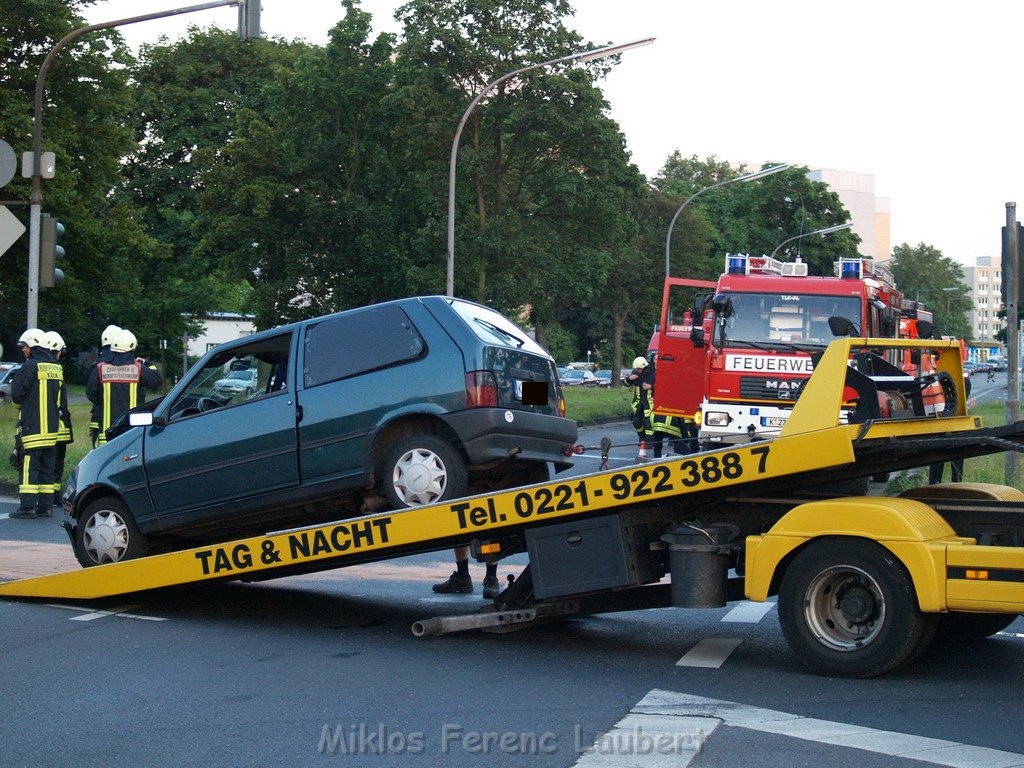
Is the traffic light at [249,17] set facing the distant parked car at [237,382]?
no

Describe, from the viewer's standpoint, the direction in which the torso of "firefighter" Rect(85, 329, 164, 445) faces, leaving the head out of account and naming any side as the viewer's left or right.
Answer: facing away from the viewer

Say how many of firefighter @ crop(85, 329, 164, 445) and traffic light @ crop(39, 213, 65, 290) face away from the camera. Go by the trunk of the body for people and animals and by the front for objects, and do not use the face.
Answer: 1

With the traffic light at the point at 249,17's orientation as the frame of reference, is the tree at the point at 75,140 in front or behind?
in front

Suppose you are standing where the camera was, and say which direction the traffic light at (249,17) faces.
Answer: facing away from the viewer

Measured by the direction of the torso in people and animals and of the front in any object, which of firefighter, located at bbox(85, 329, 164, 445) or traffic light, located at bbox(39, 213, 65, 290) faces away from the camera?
the firefighter

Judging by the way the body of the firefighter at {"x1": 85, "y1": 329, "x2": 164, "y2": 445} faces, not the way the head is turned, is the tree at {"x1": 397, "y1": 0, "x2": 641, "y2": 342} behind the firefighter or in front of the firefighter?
in front
